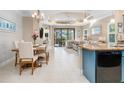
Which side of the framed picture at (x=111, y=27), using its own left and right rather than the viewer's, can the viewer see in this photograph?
front

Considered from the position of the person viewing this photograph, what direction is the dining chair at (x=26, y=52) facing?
facing away from the viewer and to the right of the viewer

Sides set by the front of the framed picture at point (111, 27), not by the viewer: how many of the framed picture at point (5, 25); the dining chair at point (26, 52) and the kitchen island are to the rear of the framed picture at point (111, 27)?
0

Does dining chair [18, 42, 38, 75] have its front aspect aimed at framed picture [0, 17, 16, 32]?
no

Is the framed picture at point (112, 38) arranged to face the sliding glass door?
no

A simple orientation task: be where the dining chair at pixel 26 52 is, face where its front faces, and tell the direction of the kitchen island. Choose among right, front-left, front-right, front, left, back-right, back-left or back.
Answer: right

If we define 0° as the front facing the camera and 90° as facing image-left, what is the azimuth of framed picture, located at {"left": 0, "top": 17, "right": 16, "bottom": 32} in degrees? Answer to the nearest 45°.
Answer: approximately 315°

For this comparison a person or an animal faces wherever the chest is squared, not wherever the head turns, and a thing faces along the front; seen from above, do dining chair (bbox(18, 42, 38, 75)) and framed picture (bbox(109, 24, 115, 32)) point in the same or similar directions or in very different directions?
very different directions
